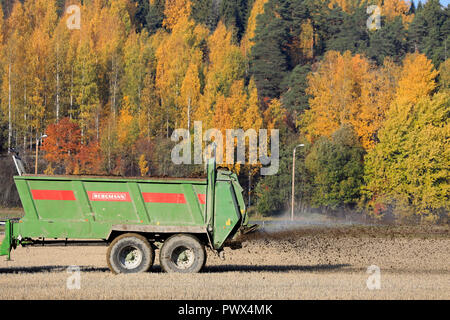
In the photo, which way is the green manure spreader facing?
to the viewer's left
